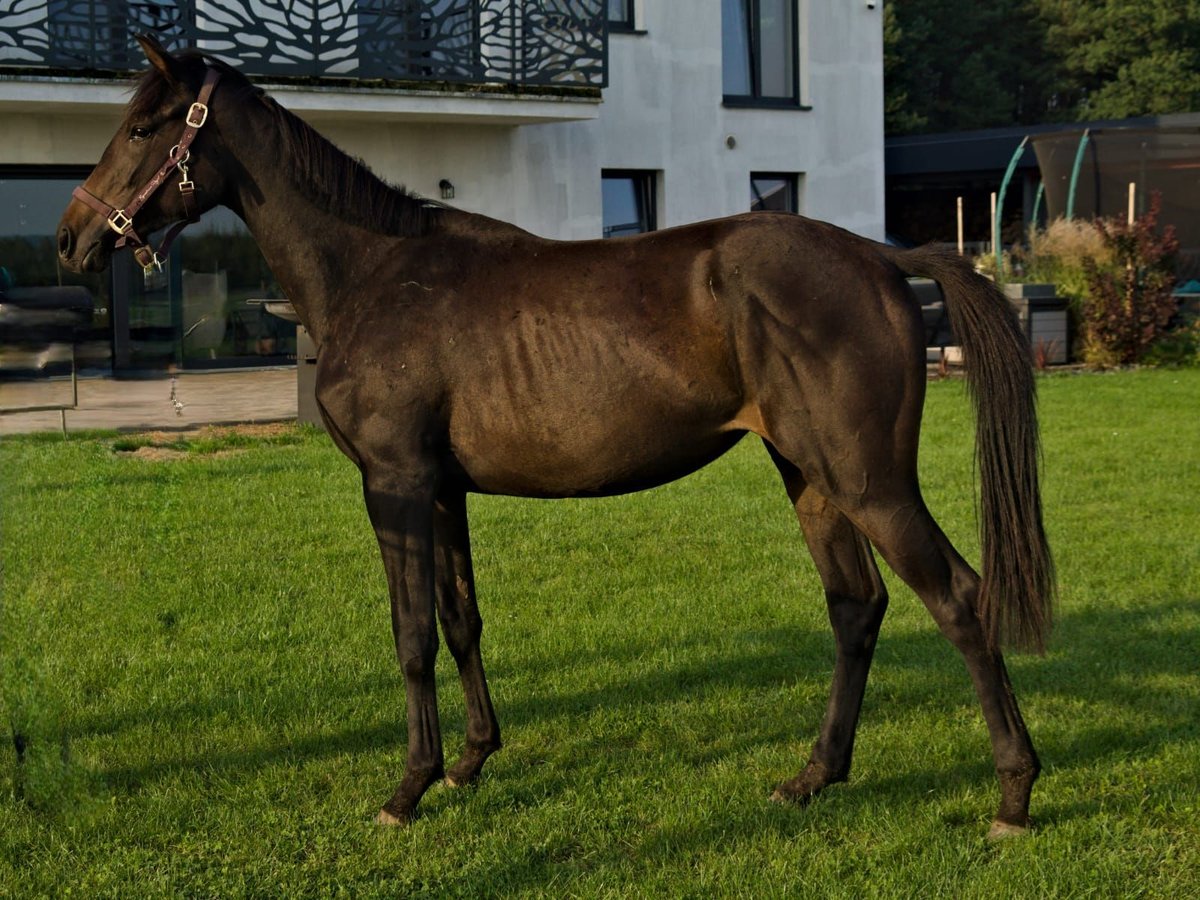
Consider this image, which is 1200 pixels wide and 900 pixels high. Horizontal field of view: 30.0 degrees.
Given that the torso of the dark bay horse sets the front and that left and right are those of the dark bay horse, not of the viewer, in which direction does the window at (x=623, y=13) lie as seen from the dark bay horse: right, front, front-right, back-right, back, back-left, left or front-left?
right

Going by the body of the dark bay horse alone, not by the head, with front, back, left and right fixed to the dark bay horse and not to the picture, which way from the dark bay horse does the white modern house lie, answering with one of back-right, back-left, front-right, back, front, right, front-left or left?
right

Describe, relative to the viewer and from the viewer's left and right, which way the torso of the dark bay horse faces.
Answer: facing to the left of the viewer

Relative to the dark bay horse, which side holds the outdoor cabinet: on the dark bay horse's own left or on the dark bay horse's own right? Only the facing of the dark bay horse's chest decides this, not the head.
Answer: on the dark bay horse's own right
